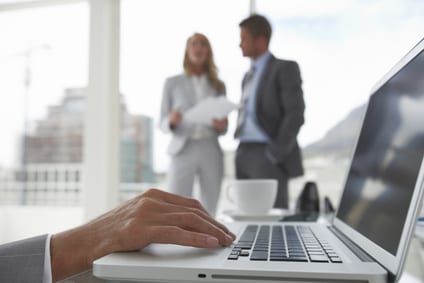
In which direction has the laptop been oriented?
to the viewer's left

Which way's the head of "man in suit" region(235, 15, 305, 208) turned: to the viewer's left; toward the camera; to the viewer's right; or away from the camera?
to the viewer's left

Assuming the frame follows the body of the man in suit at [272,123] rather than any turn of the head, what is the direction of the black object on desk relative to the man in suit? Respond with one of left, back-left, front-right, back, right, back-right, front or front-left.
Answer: front-left

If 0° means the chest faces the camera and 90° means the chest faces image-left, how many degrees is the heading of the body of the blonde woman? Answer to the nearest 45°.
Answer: approximately 0°

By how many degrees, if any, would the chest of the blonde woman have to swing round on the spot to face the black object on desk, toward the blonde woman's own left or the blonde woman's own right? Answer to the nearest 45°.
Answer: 0° — they already face it

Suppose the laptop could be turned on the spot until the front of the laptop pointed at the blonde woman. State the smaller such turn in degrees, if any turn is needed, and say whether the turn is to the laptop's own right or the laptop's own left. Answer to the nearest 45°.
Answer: approximately 90° to the laptop's own right

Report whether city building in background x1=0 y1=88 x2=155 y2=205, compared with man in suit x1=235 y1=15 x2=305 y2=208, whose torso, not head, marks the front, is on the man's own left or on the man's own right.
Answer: on the man's own right

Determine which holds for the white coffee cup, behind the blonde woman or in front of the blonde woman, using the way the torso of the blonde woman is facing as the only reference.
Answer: in front

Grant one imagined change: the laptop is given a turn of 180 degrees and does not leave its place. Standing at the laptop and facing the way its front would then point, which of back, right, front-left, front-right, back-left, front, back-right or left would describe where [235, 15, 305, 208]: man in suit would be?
left
